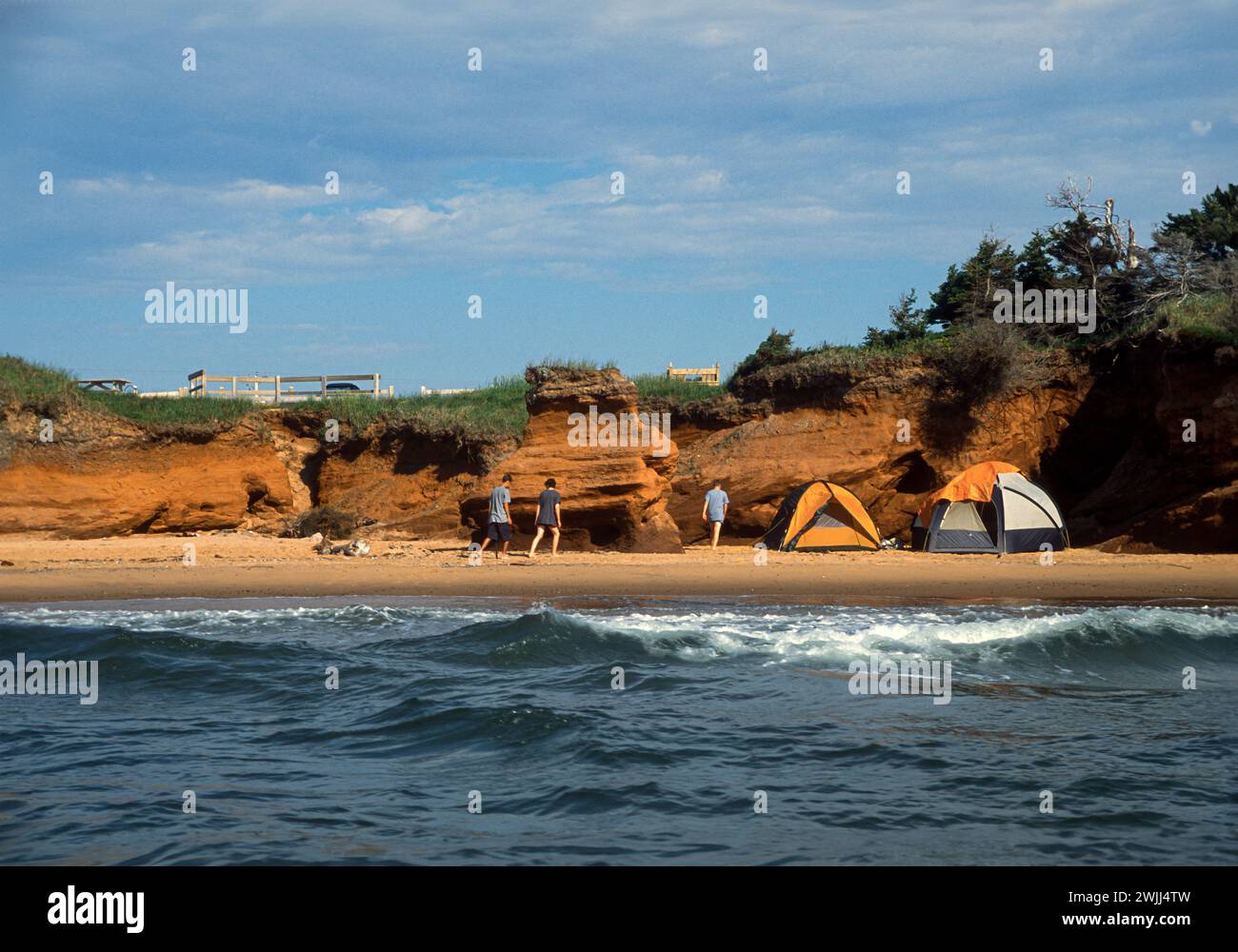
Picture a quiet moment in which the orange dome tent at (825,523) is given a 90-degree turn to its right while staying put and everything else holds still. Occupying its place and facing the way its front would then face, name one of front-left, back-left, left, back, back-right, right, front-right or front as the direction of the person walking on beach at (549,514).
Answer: front-left

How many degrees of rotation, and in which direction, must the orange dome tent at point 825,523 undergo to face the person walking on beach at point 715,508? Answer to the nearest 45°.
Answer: approximately 90° to its right

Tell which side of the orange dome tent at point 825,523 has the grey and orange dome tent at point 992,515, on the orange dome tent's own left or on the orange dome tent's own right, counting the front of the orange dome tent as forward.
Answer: on the orange dome tent's own left

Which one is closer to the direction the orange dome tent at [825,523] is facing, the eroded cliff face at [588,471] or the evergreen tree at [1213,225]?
the eroded cliff face

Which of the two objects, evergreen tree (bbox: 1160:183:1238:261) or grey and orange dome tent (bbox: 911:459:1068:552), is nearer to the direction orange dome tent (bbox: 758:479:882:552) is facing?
the grey and orange dome tent

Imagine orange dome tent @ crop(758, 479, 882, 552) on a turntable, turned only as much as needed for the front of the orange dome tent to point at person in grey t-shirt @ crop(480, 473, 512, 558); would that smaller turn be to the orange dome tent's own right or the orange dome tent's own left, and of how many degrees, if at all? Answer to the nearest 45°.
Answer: approximately 45° to the orange dome tent's own right

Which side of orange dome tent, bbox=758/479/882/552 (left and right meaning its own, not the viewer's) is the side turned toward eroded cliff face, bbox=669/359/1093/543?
back

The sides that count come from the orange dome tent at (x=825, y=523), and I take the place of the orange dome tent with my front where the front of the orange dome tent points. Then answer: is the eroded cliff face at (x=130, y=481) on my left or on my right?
on my right

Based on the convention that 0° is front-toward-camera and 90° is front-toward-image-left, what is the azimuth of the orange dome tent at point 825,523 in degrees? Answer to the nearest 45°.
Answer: approximately 0°

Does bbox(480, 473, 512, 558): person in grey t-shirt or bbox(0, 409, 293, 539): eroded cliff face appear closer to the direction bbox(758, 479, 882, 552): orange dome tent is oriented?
the person in grey t-shirt

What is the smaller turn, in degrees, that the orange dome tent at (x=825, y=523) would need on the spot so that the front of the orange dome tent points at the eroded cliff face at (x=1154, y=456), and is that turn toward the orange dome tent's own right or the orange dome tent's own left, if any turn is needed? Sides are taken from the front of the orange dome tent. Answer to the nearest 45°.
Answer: approximately 90° to the orange dome tent's own left
